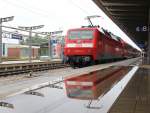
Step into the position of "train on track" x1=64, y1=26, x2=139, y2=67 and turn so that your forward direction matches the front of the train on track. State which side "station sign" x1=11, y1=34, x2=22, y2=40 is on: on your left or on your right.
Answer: on your right

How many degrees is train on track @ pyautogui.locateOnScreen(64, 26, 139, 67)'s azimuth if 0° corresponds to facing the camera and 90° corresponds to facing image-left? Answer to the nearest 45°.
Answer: approximately 45°
